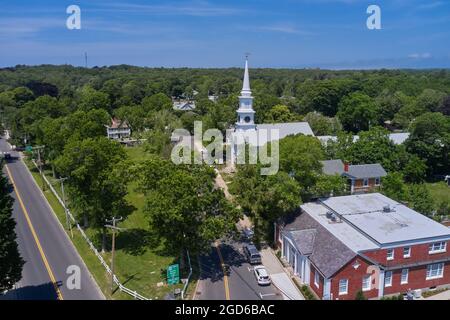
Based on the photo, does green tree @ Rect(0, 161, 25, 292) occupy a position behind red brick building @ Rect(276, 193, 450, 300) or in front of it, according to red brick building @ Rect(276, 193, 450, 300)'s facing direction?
in front

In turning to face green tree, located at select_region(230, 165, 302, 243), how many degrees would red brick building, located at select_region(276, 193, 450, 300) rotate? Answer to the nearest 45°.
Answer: approximately 90° to its right

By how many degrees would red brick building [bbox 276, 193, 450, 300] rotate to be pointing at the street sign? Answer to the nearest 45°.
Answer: approximately 45° to its right

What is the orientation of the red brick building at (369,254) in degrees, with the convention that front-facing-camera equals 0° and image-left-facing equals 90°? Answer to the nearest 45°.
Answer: approximately 45°

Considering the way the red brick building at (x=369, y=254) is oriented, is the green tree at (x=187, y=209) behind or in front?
in front

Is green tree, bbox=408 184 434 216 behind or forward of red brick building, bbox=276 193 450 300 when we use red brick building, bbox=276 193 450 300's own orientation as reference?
behind

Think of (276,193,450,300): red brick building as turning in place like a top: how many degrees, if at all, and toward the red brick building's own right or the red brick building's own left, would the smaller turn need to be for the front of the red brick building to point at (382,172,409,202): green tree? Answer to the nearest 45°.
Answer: approximately 135° to the red brick building's own right
